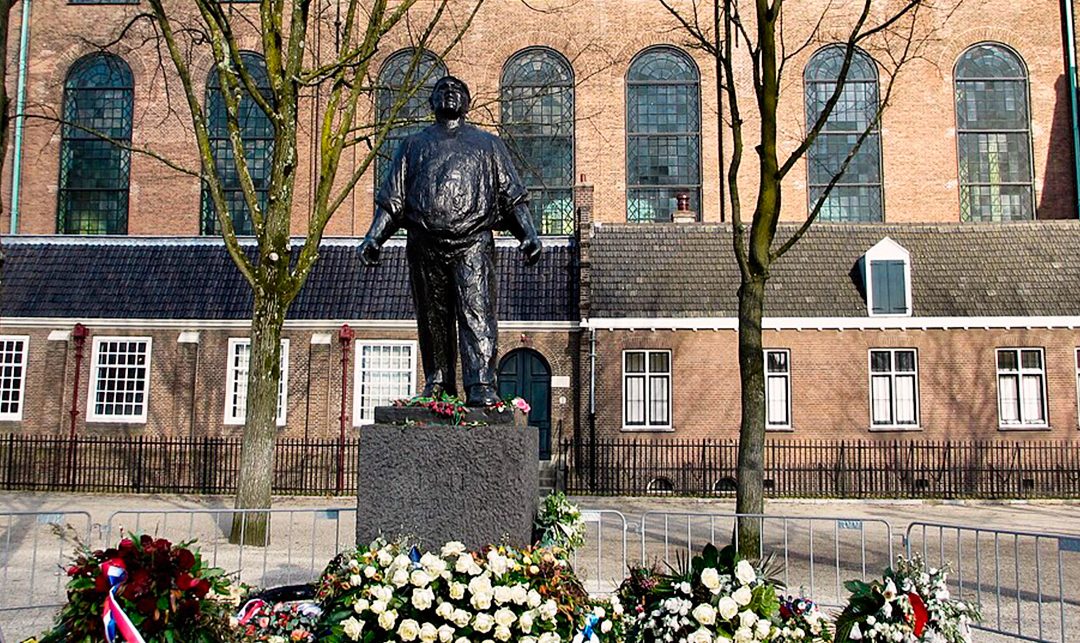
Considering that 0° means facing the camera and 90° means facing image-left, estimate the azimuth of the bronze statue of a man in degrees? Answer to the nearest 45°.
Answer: approximately 0°

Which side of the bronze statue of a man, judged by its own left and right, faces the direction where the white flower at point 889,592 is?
left

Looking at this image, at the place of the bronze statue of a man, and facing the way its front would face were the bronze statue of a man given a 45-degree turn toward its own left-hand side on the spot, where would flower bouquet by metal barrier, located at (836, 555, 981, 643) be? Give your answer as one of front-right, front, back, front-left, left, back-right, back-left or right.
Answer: front-left

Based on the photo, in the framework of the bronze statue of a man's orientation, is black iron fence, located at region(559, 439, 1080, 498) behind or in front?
behind
